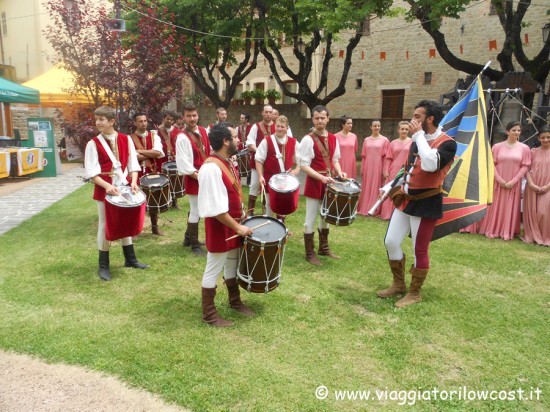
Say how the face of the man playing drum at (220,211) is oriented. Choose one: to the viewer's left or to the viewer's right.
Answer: to the viewer's right

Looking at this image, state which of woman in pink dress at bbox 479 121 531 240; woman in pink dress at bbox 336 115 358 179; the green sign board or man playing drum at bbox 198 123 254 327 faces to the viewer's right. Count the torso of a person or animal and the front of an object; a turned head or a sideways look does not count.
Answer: the man playing drum

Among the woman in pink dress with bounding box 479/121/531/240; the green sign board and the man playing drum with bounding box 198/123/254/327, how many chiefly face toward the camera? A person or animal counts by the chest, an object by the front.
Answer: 2

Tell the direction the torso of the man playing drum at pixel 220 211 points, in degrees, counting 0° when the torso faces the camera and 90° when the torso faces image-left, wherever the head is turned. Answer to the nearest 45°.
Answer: approximately 270°

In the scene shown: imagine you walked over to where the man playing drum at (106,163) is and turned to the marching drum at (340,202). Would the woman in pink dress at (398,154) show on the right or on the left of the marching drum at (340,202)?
left

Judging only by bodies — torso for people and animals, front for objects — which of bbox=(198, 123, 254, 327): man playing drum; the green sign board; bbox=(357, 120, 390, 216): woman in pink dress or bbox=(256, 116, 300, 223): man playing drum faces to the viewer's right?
bbox=(198, 123, 254, 327): man playing drum

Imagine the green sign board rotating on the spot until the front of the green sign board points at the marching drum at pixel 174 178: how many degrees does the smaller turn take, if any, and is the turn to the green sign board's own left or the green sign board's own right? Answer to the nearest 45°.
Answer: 0° — it already faces it
